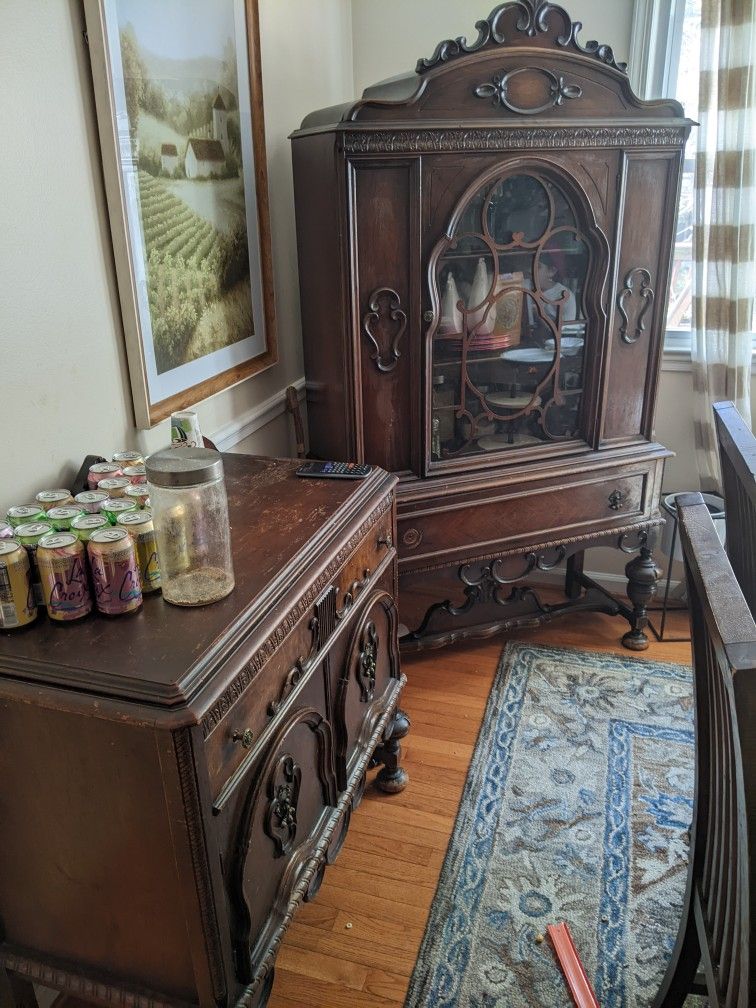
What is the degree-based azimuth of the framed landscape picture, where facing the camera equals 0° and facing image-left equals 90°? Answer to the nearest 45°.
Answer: approximately 315°

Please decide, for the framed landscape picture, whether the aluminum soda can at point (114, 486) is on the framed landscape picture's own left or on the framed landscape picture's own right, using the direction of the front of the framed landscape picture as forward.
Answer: on the framed landscape picture's own right

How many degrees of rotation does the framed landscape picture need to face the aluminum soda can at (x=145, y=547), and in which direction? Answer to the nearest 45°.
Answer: approximately 45° to its right

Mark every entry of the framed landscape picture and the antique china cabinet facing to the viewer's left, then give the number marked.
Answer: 0

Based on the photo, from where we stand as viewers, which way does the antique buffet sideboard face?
facing the viewer and to the right of the viewer

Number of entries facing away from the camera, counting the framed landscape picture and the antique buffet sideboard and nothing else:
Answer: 0

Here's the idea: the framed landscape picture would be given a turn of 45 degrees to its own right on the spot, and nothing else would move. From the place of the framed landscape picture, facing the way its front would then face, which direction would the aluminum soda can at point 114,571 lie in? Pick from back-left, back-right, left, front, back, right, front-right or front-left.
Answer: front

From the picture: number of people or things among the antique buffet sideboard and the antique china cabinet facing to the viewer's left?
0
